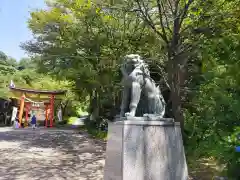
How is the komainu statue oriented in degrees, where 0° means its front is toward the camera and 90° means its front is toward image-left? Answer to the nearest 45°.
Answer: approximately 45°
